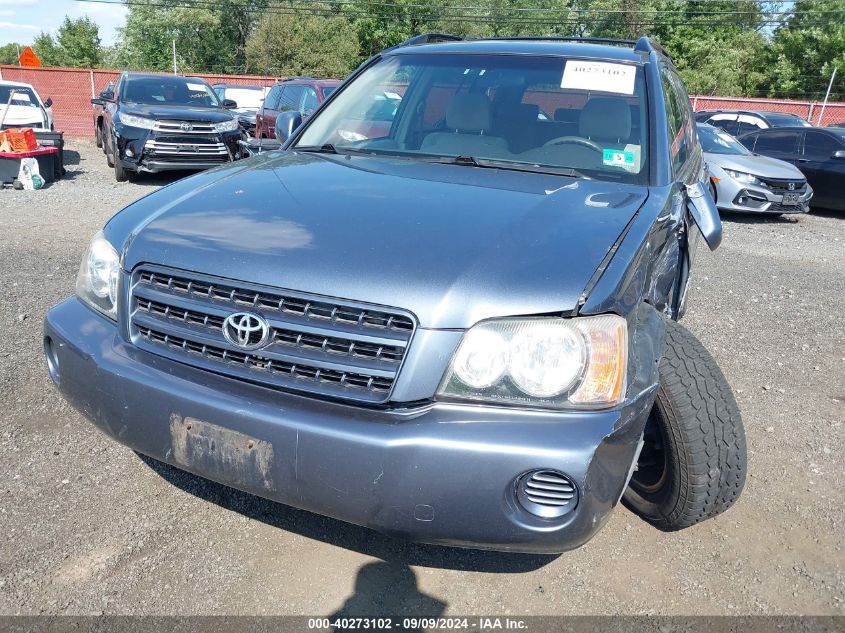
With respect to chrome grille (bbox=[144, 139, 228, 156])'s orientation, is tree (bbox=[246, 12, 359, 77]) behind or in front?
behind

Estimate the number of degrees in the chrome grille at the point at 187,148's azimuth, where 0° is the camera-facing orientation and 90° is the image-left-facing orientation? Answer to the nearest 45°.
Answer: approximately 0°

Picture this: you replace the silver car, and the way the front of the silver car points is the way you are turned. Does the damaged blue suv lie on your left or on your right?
on your right

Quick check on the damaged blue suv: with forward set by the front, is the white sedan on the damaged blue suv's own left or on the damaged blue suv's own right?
on the damaged blue suv's own right

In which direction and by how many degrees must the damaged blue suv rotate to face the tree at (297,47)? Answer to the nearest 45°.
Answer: approximately 135° to its right

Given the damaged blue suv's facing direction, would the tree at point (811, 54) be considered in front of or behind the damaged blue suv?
behind

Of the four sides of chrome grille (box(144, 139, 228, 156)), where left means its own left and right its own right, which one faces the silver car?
left

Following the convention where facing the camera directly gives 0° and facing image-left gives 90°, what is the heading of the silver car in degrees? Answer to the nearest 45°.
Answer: approximately 315°

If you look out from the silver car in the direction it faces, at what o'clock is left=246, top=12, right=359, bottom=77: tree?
The tree is roughly at 6 o'clock from the silver car.

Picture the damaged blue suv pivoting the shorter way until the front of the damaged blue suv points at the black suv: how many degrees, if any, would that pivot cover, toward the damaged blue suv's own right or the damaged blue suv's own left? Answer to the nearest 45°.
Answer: approximately 135° to the damaged blue suv's own right
